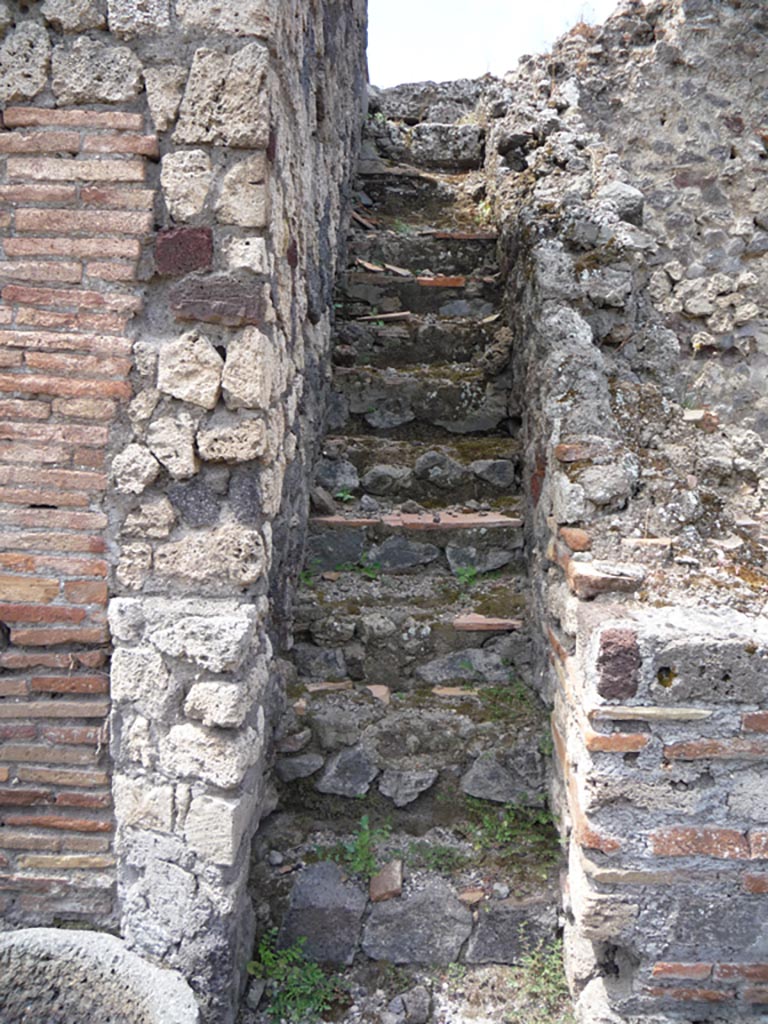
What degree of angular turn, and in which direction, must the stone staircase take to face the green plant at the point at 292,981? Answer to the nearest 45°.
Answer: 0° — it already faces it

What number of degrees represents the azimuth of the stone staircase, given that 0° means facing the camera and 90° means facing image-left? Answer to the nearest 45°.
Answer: approximately 0°

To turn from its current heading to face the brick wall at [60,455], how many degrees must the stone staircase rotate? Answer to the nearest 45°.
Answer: approximately 45° to its right

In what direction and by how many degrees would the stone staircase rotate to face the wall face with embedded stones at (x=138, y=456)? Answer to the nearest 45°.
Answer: approximately 45° to its right

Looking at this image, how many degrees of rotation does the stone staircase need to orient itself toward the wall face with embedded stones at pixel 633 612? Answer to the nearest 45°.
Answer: approximately 45° to its left
